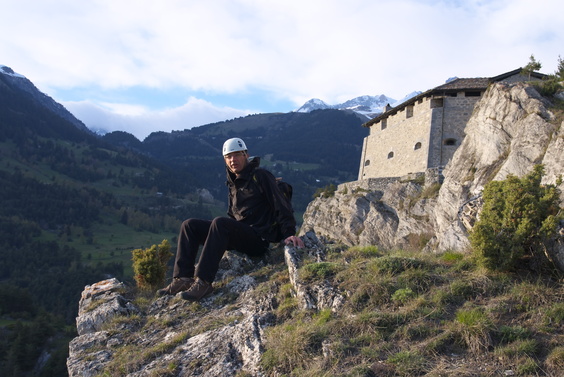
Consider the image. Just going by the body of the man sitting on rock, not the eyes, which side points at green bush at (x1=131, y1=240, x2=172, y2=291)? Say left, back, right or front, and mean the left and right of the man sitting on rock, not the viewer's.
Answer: right

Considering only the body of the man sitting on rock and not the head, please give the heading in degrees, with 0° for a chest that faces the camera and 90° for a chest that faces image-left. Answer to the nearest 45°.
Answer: approximately 45°

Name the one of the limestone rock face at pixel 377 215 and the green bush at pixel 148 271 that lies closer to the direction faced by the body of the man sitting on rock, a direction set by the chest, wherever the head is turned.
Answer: the green bush

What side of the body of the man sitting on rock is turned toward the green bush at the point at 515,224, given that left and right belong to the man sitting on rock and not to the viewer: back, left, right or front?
left

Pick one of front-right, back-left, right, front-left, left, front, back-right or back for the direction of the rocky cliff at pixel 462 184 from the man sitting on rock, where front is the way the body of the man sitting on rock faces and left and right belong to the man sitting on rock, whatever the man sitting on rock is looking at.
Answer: back

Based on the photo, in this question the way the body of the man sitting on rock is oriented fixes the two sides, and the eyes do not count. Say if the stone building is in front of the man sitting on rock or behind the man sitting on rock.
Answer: behind
